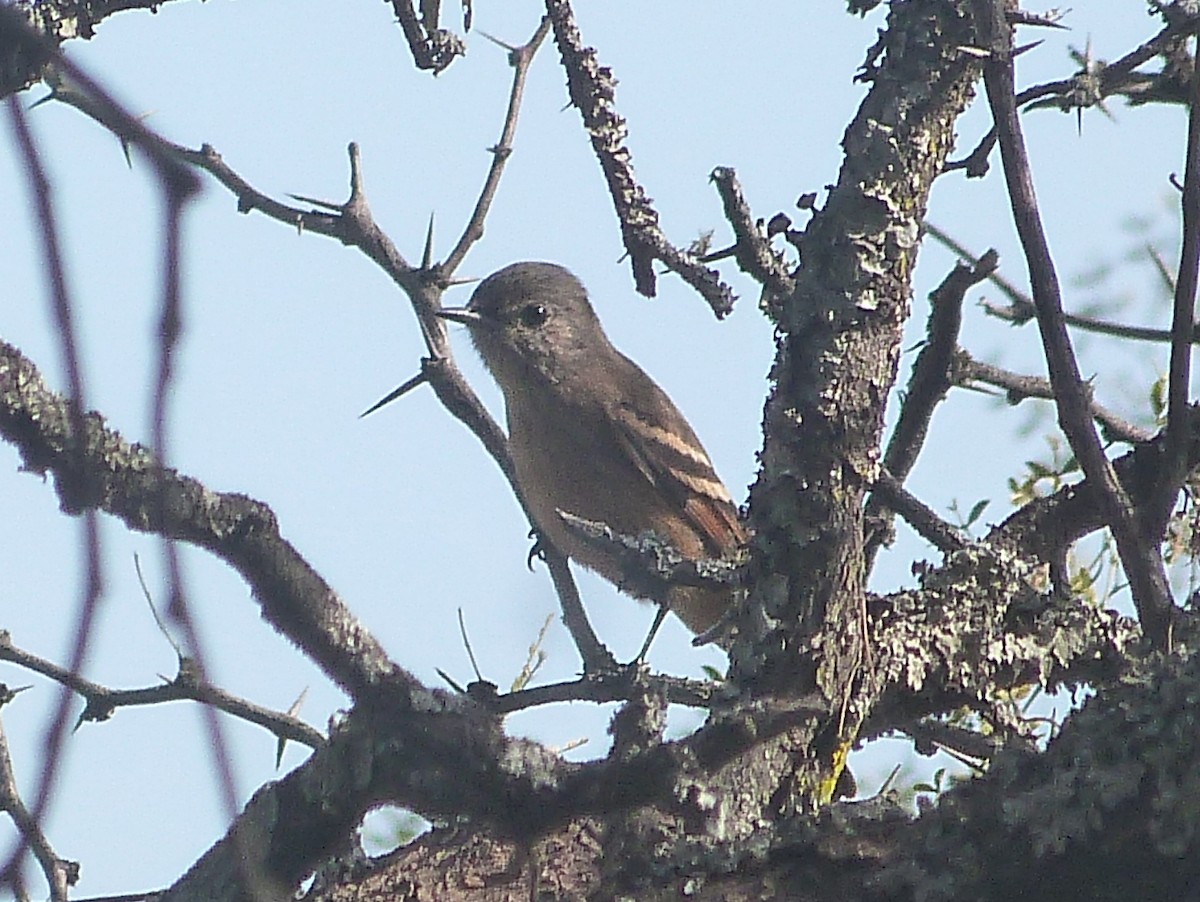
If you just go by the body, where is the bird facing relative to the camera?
to the viewer's left
